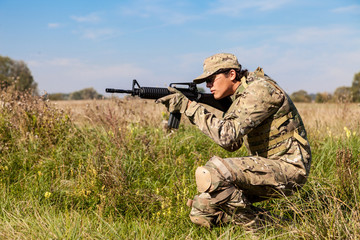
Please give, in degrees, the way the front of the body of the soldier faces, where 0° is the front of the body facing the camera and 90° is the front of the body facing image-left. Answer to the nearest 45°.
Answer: approximately 90°

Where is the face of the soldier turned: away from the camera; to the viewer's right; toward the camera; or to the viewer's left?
to the viewer's left
